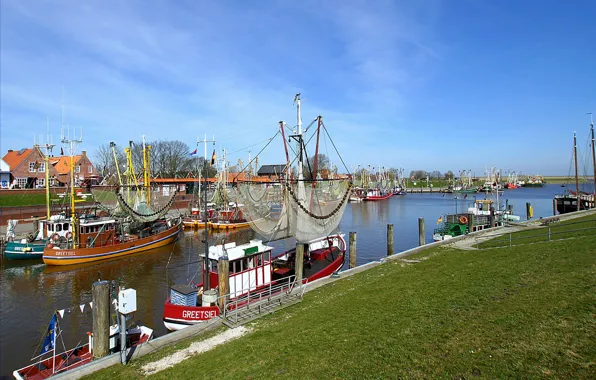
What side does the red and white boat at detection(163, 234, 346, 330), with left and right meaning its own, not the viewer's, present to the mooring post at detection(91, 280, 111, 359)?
back

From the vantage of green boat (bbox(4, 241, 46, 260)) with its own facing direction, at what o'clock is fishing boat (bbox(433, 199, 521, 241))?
The fishing boat is roughly at 1 o'clock from the green boat.

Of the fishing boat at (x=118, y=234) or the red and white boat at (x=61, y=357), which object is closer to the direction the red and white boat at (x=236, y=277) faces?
the fishing boat

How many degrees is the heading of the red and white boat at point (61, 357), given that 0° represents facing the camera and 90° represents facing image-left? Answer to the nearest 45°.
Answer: approximately 225°

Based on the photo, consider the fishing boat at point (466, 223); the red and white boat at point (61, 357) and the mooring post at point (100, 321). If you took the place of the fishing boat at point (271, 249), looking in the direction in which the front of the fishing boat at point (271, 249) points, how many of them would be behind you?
2

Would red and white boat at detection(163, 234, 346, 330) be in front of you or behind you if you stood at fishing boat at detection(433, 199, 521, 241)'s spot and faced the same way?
behind

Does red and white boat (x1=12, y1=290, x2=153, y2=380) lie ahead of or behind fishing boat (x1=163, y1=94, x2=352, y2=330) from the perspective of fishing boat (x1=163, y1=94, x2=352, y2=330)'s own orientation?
behind

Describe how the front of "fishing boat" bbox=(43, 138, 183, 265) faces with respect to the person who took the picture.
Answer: facing away from the viewer and to the right of the viewer

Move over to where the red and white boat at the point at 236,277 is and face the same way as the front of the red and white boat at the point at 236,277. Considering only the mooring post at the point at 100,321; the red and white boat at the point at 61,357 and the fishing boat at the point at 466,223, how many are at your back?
2

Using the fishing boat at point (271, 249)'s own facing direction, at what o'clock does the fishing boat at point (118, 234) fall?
the fishing boat at point (118, 234) is roughly at 9 o'clock from the fishing boat at point (271, 249).

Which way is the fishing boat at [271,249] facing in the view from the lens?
facing away from the viewer and to the right of the viewer

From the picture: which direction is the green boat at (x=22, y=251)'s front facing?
to the viewer's right
